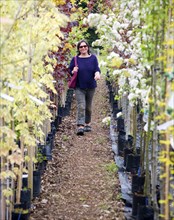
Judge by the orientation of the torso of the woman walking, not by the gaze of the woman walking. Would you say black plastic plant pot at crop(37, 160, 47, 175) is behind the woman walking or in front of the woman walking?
in front

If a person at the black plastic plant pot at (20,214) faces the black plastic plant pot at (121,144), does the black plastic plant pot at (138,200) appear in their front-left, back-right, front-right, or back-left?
front-right

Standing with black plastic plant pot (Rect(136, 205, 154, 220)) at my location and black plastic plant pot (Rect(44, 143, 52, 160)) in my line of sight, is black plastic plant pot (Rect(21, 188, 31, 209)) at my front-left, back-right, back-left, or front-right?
front-left

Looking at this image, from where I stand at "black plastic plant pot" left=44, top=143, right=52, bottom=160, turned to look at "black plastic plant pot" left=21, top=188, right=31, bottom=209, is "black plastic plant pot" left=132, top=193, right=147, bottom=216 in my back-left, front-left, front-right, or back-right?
front-left

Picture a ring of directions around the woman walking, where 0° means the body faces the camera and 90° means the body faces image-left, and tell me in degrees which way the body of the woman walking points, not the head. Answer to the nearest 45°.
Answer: approximately 0°

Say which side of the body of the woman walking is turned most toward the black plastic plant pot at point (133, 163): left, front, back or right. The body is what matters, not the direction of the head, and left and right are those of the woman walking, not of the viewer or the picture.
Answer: front

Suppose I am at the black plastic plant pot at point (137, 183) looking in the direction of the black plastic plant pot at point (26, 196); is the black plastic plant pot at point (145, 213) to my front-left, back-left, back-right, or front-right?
front-left

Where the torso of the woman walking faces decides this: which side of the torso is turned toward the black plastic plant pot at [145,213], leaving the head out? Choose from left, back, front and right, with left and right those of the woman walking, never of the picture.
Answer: front

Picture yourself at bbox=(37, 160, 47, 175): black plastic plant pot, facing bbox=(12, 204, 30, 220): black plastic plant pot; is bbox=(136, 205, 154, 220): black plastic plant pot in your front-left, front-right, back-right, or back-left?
front-left
